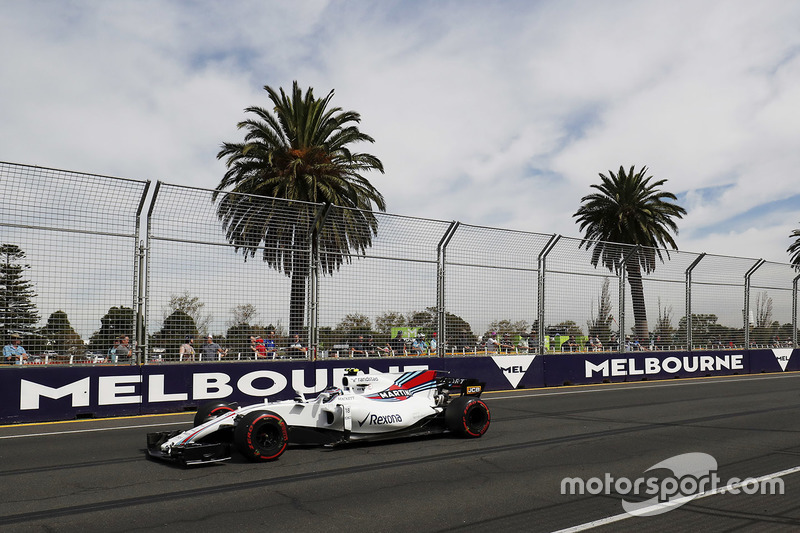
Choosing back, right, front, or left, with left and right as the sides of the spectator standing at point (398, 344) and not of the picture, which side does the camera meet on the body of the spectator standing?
front

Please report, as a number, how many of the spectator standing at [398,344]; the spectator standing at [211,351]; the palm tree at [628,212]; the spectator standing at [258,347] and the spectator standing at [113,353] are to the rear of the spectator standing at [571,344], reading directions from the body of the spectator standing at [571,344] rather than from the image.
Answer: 1

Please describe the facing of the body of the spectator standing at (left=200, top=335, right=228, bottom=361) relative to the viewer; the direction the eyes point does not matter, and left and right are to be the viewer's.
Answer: facing the viewer

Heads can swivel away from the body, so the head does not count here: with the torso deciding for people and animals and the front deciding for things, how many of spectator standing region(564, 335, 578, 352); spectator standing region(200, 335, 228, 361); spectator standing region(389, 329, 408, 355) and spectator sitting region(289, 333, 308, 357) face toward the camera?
4

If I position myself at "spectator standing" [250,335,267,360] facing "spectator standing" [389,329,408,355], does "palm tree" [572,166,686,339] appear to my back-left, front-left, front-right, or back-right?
front-left

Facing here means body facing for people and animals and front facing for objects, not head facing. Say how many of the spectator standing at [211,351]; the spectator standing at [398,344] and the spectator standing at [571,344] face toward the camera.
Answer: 3

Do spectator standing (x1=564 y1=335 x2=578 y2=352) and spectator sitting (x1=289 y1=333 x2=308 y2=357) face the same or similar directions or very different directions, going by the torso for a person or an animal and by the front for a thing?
same or similar directions

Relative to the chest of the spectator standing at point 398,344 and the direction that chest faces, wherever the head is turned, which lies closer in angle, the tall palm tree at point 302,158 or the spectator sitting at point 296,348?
the spectator sitting

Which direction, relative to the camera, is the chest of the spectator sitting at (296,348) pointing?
toward the camera

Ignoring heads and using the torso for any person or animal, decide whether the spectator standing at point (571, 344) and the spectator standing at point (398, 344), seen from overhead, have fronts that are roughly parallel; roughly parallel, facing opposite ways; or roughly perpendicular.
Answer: roughly parallel

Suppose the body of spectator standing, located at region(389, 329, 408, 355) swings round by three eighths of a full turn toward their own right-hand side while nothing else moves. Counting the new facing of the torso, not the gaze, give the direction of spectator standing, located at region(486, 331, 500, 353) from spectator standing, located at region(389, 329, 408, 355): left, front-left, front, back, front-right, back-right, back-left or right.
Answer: right

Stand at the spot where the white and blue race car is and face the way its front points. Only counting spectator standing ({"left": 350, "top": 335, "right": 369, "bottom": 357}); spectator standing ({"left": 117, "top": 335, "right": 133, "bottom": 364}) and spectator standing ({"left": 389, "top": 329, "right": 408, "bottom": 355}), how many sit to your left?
0

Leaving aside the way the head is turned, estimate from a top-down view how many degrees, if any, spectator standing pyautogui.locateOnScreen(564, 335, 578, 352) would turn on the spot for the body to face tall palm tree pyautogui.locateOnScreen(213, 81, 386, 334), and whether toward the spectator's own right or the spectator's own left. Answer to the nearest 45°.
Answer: approximately 135° to the spectator's own right
